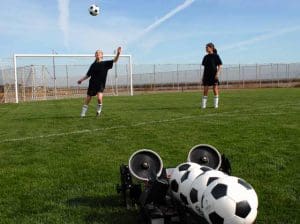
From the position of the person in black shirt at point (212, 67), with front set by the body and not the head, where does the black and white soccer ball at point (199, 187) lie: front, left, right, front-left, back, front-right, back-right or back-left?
front-left

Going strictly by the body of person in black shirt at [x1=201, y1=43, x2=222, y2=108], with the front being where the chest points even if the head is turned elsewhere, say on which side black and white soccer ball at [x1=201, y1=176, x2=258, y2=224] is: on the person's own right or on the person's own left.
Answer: on the person's own left

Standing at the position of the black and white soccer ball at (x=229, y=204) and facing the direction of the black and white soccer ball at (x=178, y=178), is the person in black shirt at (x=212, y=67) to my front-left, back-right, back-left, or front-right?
front-right

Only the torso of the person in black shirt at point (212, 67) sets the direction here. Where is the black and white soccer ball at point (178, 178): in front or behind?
in front

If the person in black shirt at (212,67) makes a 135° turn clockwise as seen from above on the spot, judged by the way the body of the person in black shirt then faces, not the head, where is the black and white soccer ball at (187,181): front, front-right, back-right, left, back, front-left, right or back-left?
back
